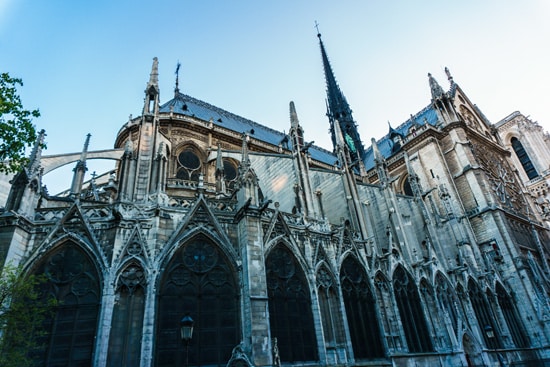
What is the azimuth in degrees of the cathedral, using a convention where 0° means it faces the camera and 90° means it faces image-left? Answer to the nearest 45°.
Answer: approximately 225°

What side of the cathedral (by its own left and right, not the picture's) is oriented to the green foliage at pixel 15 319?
back
